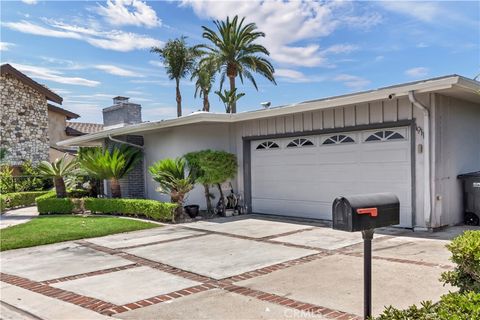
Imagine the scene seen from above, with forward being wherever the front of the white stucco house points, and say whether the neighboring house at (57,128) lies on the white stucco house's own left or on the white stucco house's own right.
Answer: on the white stucco house's own right

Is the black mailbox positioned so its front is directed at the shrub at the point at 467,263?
no

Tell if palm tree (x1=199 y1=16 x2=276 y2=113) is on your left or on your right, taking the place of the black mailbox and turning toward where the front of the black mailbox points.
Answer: on your right

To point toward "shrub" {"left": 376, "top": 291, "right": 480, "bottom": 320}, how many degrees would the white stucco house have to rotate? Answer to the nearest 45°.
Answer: approximately 45° to its left

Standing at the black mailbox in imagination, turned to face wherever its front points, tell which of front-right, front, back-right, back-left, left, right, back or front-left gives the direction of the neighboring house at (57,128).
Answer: right

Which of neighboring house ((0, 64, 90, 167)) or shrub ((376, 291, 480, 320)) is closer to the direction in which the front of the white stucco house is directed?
the shrub

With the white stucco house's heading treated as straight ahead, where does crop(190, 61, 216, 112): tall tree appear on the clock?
The tall tree is roughly at 4 o'clock from the white stucco house.

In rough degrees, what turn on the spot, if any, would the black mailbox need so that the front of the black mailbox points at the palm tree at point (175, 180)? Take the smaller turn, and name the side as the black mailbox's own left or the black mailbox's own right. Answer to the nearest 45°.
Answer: approximately 90° to the black mailbox's own right

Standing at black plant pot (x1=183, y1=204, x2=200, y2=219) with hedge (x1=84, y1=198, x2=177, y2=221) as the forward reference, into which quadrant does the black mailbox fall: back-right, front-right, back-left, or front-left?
back-left

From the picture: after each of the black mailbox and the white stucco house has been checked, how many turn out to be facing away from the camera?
0

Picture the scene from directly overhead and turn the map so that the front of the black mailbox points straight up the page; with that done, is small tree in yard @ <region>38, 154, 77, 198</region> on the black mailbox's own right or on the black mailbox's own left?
on the black mailbox's own right

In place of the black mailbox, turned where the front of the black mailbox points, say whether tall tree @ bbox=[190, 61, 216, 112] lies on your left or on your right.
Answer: on your right

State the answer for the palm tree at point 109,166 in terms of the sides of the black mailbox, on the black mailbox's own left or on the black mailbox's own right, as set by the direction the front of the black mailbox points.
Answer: on the black mailbox's own right

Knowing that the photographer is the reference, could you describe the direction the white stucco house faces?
facing the viewer and to the left of the viewer

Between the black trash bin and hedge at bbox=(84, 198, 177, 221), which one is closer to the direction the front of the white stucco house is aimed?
the hedge
